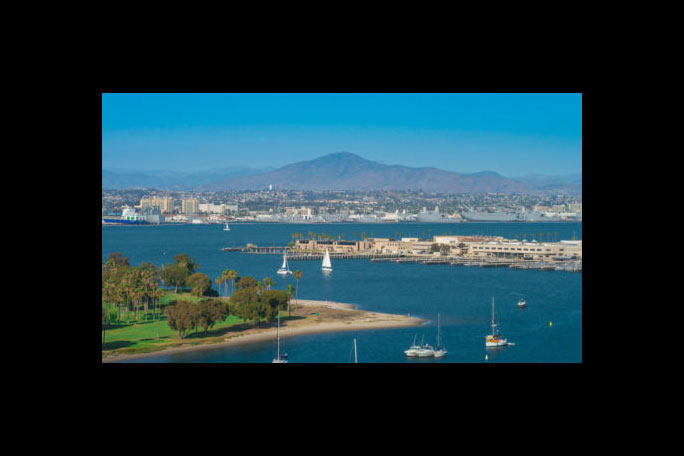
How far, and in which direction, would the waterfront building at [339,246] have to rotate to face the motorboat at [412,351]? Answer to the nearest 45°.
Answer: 0° — it already faces it

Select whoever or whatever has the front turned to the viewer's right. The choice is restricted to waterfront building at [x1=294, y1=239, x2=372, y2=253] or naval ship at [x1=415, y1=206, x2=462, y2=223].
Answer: the naval ship

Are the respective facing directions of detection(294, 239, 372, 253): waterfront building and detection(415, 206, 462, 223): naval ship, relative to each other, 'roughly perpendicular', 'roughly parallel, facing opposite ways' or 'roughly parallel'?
roughly perpendicular

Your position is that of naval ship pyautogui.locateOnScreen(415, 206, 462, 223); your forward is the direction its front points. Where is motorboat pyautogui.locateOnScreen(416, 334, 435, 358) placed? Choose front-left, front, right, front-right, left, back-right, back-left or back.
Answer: left

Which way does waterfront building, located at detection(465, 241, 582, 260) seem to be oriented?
toward the camera

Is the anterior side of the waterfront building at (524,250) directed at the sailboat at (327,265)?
no

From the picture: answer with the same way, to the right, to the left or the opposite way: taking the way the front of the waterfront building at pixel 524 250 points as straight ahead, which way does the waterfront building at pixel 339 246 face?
the same way

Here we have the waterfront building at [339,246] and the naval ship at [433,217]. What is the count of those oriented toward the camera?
1

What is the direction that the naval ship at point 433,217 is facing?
to the viewer's right

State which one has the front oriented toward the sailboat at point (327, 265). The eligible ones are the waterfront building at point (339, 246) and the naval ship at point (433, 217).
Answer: the waterfront building

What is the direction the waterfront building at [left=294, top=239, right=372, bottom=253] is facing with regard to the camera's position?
facing the viewer

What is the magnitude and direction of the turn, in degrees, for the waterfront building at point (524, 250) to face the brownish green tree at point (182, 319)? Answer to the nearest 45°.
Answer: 0° — it already faces it

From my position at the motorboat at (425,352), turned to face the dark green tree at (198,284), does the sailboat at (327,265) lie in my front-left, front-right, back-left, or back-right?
front-right

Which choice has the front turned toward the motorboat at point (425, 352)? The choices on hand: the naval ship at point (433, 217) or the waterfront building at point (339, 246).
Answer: the waterfront building

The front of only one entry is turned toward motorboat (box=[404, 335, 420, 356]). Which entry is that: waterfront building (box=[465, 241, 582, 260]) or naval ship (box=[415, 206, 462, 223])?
the waterfront building

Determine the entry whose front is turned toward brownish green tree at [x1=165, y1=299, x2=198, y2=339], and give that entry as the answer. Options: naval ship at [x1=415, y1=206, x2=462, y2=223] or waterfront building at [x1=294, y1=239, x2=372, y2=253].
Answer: the waterfront building

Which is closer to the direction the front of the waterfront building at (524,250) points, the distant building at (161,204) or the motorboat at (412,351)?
the motorboat

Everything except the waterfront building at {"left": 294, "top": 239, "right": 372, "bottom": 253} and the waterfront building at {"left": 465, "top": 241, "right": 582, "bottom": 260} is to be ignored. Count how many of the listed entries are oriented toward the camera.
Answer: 2

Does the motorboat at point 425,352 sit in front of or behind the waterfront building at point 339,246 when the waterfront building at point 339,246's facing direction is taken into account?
in front

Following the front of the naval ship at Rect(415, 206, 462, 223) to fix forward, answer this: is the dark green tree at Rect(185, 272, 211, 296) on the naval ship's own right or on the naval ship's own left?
on the naval ship's own left
